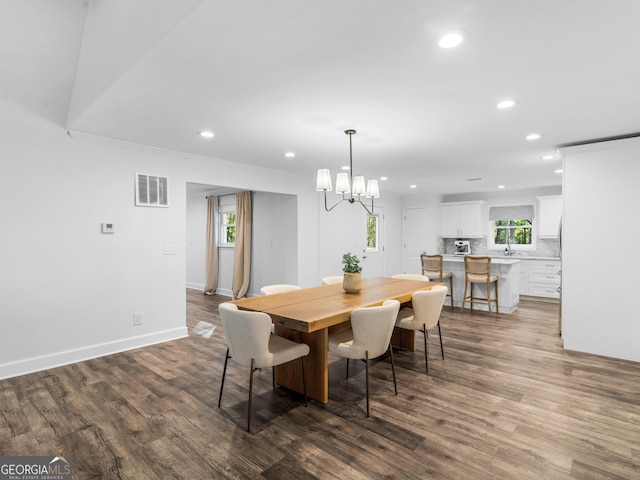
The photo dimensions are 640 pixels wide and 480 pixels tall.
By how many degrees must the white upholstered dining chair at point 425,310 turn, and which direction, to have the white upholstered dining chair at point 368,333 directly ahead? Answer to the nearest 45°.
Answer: approximately 90° to its left

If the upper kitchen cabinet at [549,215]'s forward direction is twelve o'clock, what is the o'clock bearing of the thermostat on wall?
The thermostat on wall is roughly at 1 o'clock from the upper kitchen cabinet.

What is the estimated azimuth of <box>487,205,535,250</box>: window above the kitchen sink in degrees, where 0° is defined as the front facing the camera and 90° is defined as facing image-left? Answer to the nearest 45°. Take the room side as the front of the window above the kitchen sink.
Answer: approximately 0°

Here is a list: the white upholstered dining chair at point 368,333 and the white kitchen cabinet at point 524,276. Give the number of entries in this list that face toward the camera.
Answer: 1

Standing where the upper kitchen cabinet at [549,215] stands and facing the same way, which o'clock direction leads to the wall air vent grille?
The wall air vent grille is roughly at 1 o'clock from the upper kitchen cabinet.

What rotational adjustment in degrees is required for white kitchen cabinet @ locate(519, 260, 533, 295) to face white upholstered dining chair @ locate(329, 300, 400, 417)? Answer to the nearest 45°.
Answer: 0° — it already faces it

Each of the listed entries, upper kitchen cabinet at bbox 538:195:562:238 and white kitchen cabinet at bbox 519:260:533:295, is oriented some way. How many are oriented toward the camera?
2

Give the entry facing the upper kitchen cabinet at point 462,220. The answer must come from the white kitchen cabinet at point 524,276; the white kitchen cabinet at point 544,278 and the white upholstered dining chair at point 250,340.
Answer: the white upholstered dining chair

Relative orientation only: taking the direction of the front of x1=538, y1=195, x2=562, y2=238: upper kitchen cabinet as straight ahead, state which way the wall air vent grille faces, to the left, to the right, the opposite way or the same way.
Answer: to the left
